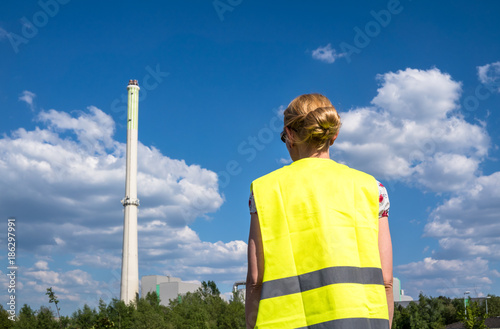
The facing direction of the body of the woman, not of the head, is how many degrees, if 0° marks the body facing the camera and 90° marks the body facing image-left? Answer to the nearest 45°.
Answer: approximately 180°

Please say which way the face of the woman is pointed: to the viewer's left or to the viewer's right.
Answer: to the viewer's left
